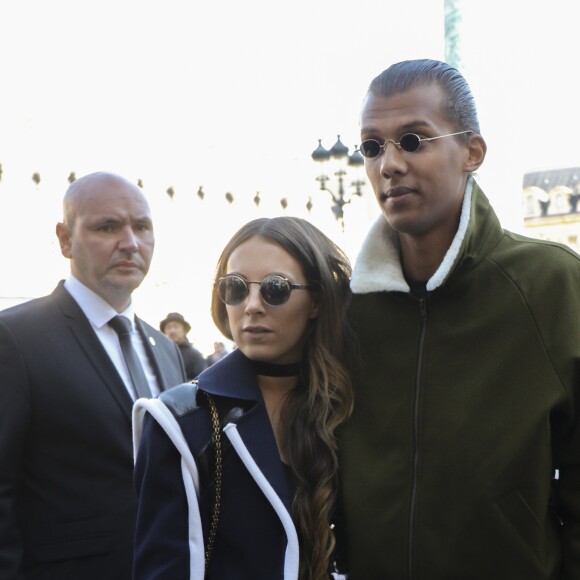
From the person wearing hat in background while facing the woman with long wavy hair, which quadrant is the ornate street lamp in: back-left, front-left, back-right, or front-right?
back-left

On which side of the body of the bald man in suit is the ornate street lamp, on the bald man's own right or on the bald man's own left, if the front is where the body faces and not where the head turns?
on the bald man's own left

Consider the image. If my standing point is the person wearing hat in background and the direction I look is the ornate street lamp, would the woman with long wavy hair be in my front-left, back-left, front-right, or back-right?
back-right

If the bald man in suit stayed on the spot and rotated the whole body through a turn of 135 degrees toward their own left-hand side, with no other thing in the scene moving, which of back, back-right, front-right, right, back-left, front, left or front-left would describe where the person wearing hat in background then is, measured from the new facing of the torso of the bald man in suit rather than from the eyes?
front

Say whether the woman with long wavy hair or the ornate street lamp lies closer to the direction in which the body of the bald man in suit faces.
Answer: the woman with long wavy hair

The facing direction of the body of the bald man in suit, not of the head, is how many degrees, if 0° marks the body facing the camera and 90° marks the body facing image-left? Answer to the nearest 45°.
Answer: approximately 315°

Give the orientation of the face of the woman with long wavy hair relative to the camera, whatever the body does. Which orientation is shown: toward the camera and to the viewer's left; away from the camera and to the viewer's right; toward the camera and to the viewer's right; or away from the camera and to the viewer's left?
toward the camera and to the viewer's left
